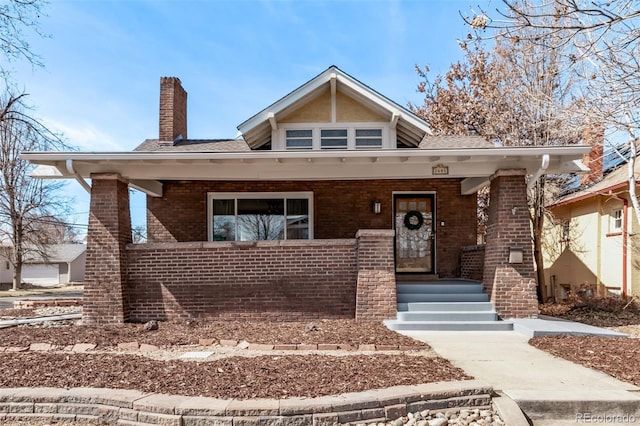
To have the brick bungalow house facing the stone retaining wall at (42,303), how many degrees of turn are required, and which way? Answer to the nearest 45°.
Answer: approximately 135° to its right

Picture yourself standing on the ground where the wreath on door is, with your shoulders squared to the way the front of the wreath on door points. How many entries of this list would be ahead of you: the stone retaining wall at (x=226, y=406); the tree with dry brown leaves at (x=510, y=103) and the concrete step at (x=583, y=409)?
2

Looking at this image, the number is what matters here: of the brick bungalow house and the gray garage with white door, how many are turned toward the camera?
2

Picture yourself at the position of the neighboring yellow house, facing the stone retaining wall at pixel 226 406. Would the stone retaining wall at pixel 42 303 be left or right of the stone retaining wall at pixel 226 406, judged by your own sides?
right

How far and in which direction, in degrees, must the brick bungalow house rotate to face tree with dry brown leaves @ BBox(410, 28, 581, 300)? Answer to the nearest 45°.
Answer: approximately 135° to its left

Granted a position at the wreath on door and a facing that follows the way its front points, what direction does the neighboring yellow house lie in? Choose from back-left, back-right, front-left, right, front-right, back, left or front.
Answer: back-left
